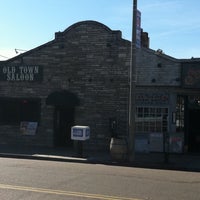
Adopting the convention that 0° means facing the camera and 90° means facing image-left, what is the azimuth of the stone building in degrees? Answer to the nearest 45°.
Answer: approximately 0°
